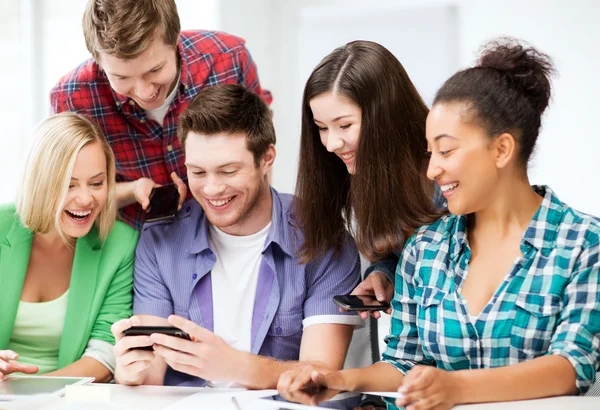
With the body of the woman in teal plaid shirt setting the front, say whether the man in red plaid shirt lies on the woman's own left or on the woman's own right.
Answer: on the woman's own right

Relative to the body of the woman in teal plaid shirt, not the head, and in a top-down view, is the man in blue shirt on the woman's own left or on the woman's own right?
on the woman's own right

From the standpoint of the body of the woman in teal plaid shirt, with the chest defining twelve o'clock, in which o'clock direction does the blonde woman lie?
The blonde woman is roughly at 2 o'clock from the woman in teal plaid shirt.

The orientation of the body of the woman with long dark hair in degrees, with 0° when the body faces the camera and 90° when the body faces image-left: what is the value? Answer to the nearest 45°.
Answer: approximately 45°

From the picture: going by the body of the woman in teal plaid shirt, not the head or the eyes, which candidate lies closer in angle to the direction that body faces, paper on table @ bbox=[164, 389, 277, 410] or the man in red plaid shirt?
the paper on table

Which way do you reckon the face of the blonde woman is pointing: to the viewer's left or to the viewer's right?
to the viewer's right

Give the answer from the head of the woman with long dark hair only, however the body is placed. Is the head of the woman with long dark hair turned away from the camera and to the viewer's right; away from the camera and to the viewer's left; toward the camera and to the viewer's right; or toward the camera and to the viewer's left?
toward the camera and to the viewer's left

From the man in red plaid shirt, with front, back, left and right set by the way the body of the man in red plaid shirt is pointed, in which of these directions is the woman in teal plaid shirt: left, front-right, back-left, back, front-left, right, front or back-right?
front-left

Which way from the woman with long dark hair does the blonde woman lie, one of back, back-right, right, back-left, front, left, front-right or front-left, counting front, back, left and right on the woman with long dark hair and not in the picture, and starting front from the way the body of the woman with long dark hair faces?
front-right

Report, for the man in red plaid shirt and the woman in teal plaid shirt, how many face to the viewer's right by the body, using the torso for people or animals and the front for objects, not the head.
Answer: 0
